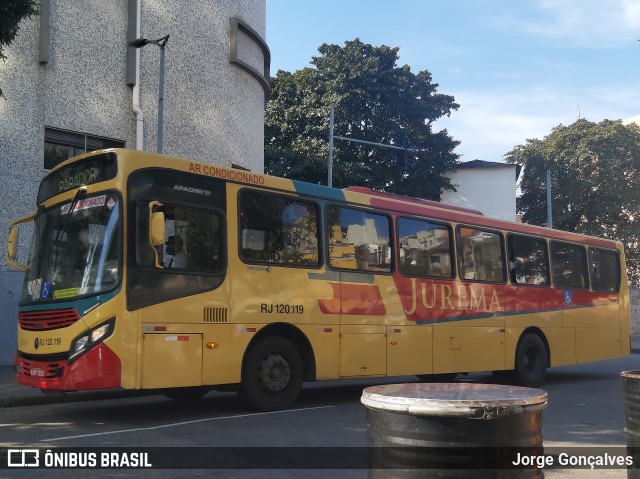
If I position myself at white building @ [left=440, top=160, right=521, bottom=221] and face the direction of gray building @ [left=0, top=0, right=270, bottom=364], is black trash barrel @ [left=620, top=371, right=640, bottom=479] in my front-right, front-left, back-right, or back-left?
front-left

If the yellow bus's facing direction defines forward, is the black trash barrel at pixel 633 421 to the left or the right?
on its left

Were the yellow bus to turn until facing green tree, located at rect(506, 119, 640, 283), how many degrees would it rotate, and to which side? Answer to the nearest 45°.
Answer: approximately 180°

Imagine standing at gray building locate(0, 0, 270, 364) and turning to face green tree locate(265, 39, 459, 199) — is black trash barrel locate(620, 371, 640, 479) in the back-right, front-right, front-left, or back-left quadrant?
back-right

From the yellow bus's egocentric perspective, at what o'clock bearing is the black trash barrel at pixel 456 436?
The black trash barrel is roughly at 10 o'clock from the yellow bus.

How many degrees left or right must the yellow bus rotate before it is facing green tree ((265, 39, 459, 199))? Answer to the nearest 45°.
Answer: approximately 135° to its right

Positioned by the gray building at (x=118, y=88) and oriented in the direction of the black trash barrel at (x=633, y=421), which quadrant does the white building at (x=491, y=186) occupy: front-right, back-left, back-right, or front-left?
back-left

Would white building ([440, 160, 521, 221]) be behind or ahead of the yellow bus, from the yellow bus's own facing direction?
behind

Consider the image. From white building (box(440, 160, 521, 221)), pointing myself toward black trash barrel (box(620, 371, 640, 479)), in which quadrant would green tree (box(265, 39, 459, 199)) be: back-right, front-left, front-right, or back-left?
front-right

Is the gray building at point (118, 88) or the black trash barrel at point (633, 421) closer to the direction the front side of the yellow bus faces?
the black trash barrel

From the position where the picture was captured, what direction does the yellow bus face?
facing the viewer and to the left of the viewer

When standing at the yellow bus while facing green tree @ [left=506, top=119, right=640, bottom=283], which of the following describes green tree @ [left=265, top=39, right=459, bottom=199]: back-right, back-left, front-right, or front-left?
front-left

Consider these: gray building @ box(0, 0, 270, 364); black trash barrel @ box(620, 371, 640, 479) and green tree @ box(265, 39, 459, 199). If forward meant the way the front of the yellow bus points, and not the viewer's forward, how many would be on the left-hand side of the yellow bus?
1

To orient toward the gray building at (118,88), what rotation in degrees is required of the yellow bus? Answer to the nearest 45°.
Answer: approximately 90° to its right
